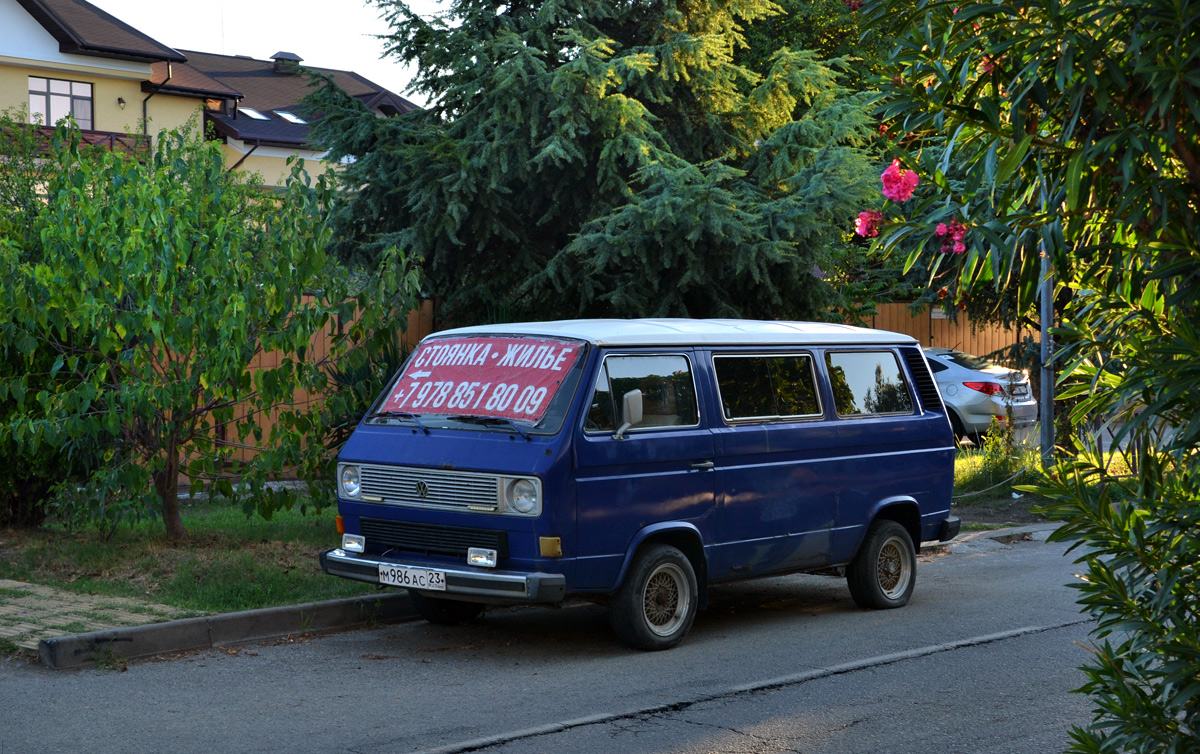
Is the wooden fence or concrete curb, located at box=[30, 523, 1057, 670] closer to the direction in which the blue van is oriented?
the concrete curb

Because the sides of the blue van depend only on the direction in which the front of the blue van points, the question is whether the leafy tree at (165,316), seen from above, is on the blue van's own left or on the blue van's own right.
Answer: on the blue van's own right

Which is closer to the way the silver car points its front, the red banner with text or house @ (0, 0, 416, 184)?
the house

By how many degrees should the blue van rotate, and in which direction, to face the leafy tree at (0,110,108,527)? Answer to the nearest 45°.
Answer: approximately 90° to its right

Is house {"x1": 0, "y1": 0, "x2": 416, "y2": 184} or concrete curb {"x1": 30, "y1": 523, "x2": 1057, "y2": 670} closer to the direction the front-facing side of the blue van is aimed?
the concrete curb

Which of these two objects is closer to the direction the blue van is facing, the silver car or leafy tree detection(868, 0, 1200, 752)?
the leafy tree

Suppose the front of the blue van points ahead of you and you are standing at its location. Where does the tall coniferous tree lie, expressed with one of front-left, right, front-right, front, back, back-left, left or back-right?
back-right

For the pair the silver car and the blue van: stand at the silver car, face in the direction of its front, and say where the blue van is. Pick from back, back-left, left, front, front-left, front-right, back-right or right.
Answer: back-left

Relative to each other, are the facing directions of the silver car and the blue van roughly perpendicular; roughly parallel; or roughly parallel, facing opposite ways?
roughly perpendicular

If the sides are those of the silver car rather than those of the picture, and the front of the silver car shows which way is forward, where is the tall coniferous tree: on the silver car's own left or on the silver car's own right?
on the silver car's own left

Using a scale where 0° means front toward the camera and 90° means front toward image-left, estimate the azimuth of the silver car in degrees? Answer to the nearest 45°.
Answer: approximately 135°

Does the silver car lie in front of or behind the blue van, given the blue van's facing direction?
behind

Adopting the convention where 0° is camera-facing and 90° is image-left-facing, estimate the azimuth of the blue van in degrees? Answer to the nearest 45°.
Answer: approximately 45°
